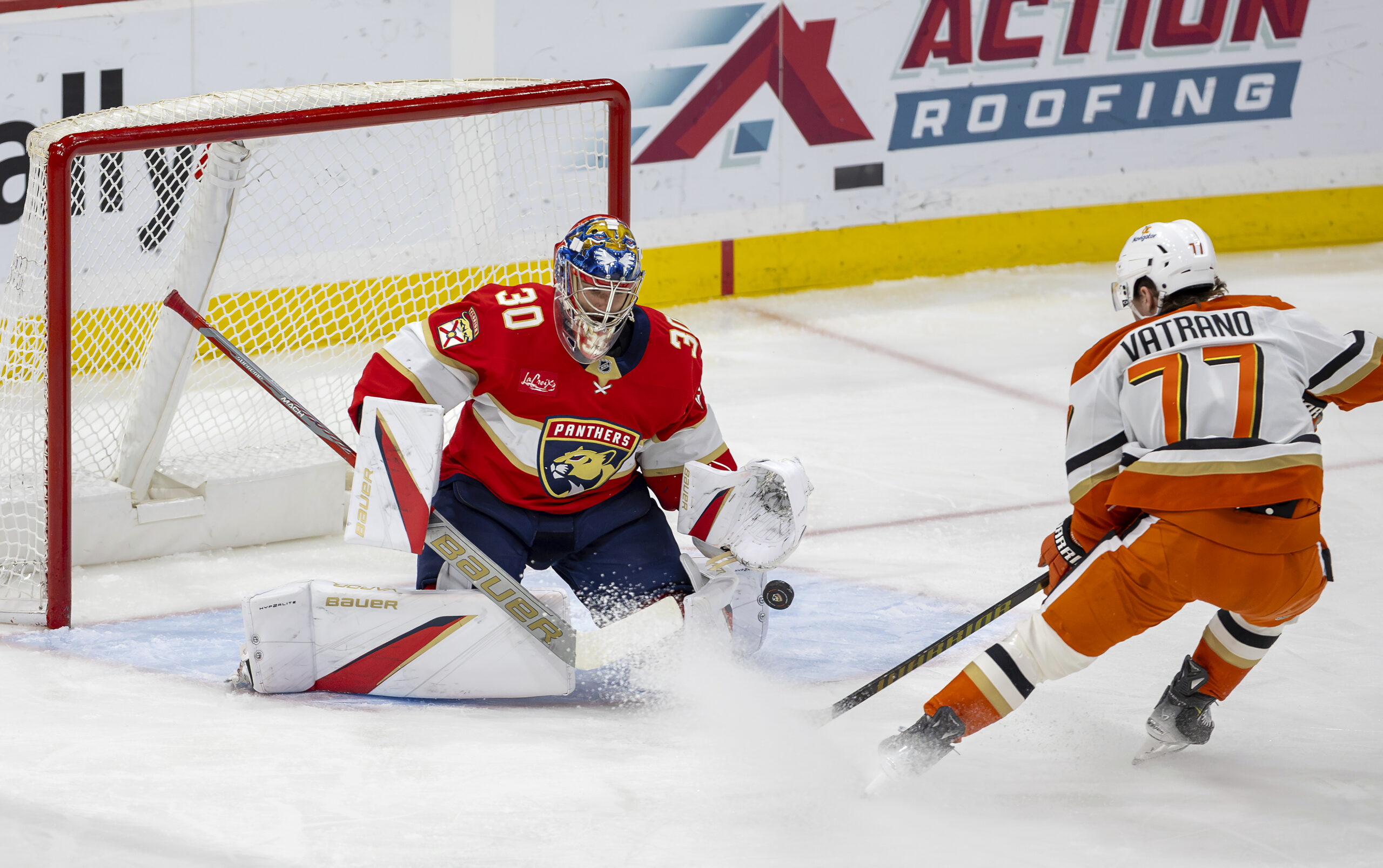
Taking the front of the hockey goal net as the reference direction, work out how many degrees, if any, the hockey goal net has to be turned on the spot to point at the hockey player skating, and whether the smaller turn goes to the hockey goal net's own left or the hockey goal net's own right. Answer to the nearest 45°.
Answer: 0° — it already faces them

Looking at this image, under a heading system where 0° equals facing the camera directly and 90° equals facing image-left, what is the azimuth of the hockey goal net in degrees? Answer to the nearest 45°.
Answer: approximately 315°

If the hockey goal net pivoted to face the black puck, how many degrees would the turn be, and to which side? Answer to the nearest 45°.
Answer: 0° — it already faces it

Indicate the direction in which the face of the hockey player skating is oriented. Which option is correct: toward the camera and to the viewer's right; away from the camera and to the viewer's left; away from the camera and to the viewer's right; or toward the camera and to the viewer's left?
away from the camera and to the viewer's left
